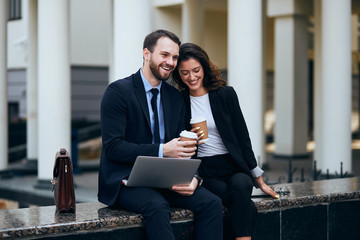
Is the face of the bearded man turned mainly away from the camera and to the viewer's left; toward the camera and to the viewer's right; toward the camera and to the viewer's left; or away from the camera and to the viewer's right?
toward the camera and to the viewer's right

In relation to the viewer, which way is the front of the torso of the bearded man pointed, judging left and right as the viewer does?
facing the viewer and to the right of the viewer

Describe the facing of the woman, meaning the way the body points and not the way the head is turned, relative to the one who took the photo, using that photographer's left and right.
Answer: facing the viewer and to the left of the viewer

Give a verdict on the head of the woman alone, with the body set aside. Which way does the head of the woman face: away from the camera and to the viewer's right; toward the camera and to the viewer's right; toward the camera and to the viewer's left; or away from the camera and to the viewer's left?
toward the camera and to the viewer's left

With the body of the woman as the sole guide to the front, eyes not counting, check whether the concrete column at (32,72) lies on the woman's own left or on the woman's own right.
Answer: on the woman's own right

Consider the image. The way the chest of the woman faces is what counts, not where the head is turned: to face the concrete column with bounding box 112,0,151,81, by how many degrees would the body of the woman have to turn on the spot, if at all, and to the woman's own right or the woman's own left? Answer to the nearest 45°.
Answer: approximately 135° to the woman's own right
